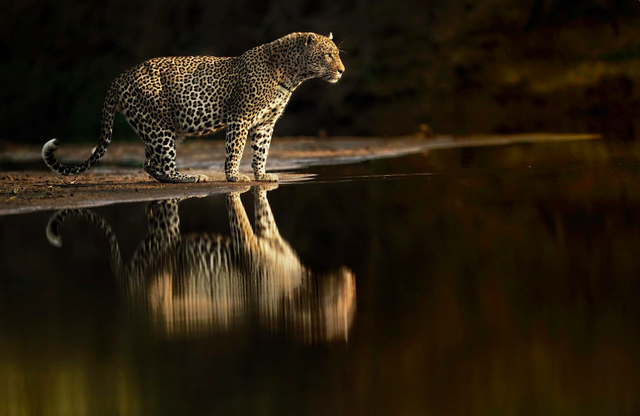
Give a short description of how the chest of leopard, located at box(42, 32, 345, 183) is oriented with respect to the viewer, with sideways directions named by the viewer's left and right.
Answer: facing to the right of the viewer
